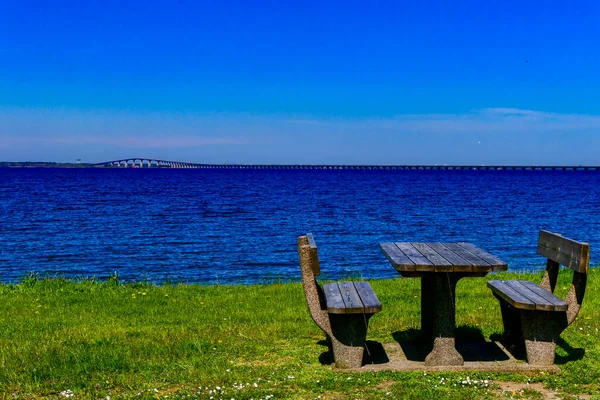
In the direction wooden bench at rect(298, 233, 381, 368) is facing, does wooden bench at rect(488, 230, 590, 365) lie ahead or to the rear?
ahead

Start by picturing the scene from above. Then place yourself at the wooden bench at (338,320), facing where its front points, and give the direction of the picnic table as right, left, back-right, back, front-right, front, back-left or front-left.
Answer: front

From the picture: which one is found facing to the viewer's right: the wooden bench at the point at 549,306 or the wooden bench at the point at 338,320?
the wooden bench at the point at 338,320

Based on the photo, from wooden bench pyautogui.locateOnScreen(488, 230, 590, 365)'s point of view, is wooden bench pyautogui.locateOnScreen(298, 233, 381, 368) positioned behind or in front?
in front

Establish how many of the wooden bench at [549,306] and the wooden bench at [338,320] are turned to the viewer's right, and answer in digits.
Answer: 1

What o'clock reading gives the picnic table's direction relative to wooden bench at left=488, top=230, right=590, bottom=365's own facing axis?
The picnic table is roughly at 1 o'clock from the wooden bench.

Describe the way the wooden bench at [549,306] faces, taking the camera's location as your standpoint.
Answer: facing the viewer and to the left of the viewer

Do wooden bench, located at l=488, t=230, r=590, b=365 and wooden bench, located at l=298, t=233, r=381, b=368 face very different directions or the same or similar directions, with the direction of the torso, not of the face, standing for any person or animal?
very different directions

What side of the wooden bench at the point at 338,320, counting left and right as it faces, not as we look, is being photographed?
right
